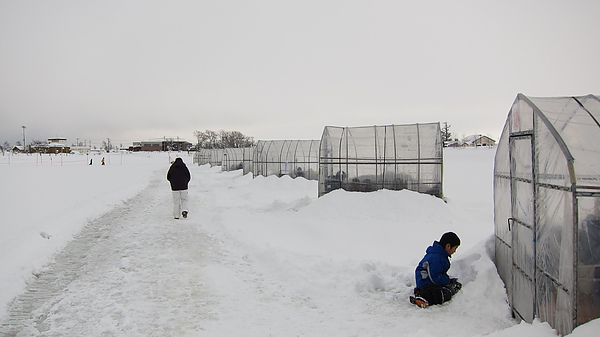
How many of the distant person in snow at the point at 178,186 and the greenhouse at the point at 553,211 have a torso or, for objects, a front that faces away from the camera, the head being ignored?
1

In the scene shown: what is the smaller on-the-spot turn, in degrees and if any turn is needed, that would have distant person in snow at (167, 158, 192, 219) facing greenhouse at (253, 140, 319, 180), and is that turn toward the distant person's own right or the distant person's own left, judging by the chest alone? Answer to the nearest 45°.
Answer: approximately 45° to the distant person's own right

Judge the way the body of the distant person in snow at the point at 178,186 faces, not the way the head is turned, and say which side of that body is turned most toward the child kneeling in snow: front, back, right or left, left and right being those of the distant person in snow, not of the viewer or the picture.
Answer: back

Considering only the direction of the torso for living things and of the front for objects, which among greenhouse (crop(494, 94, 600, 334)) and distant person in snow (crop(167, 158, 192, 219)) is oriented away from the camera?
the distant person in snow

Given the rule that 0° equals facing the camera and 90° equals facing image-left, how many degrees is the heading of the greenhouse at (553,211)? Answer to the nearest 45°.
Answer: approximately 45°

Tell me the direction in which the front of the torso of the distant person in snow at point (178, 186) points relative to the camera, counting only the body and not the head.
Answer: away from the camera

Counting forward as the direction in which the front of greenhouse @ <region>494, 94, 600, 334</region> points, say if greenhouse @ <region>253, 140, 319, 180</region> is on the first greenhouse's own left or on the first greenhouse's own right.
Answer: on the first greenhouse's own right

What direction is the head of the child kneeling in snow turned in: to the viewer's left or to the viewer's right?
to the viewer's right
